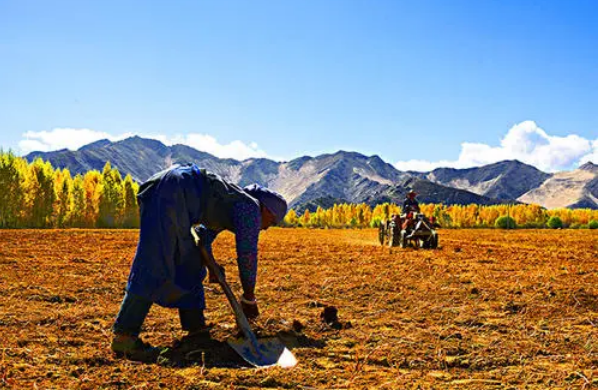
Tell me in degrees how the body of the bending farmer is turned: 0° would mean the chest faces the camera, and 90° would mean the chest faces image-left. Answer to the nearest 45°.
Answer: approximately 270°

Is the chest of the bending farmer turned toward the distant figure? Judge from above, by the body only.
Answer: no

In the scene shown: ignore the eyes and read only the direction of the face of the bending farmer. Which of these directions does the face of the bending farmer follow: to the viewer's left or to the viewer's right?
to the viewer's right
